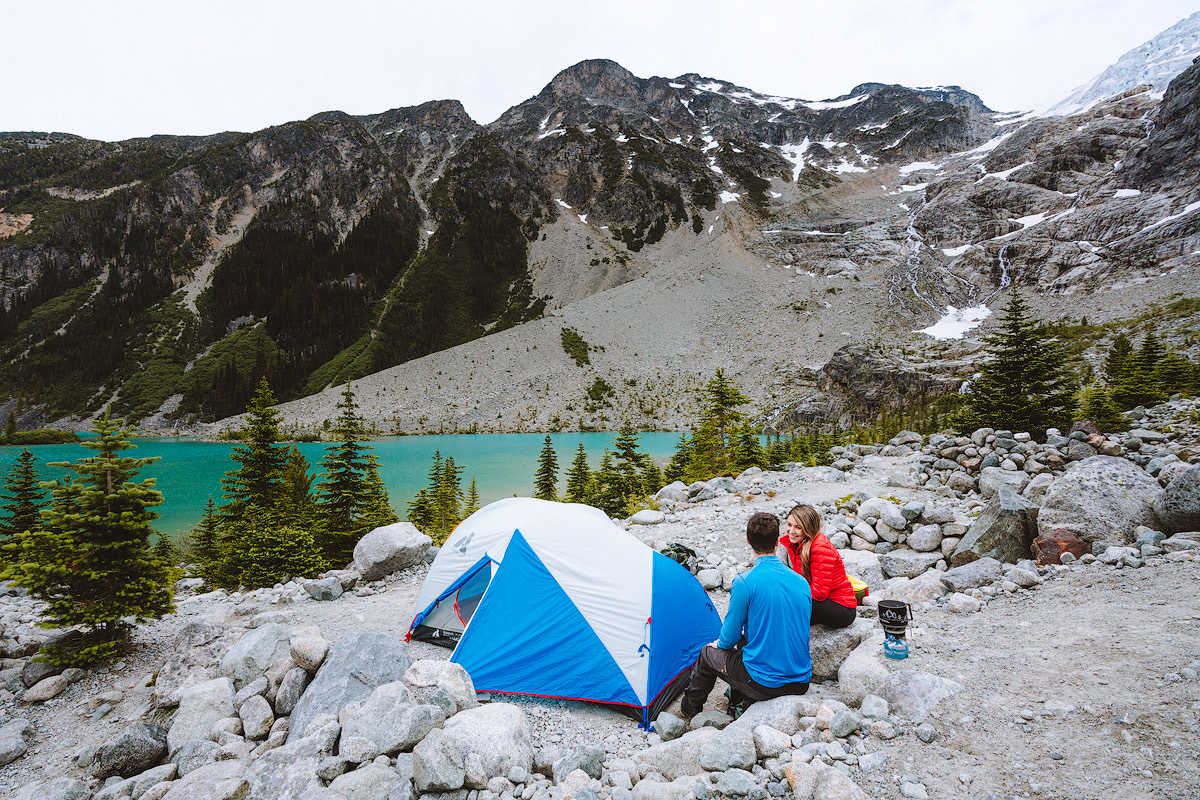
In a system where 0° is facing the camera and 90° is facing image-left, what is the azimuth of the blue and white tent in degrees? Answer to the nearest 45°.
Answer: approximately 45°

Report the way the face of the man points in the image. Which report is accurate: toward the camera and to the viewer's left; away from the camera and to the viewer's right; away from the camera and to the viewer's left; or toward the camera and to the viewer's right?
away from the camera and to the viewer's right

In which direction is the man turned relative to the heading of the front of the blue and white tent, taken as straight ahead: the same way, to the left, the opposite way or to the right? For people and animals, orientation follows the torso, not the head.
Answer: to the right

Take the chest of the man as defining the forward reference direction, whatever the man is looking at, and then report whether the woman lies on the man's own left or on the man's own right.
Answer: on the man's own right

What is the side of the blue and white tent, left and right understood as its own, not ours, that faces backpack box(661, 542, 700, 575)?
back

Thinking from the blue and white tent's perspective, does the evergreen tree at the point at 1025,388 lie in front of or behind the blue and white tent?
behind
